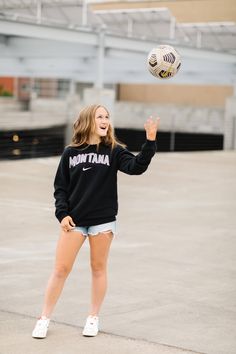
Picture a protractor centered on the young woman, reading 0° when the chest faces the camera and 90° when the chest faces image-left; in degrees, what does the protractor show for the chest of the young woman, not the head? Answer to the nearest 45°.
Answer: approximately 0°

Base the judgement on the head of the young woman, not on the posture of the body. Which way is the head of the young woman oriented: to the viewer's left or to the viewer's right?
to the viewer's right

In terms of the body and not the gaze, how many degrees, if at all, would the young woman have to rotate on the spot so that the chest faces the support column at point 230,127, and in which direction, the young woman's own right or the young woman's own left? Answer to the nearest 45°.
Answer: approximately 180°
